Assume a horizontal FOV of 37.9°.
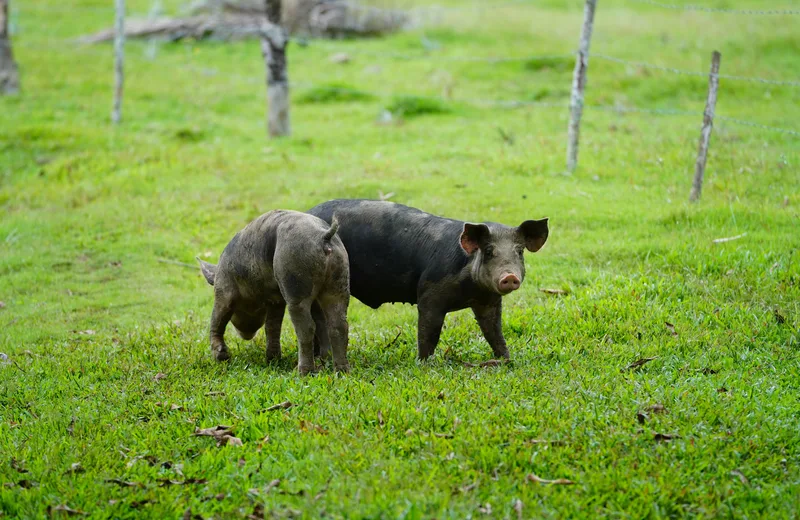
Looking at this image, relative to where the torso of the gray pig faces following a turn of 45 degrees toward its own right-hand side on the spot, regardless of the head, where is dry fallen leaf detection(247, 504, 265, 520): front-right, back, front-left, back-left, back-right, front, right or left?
back

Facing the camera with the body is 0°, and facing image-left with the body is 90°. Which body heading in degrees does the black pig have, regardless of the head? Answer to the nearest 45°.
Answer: approximately 315°

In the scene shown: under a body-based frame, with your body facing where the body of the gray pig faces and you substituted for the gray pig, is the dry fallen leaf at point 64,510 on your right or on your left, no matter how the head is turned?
on your left

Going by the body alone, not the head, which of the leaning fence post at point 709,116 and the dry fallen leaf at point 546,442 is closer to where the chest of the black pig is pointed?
the dry fallen leaf

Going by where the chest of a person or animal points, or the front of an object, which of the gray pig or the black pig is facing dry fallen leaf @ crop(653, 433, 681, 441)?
the black pig

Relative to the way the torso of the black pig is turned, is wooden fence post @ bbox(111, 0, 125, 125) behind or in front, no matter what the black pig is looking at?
behind

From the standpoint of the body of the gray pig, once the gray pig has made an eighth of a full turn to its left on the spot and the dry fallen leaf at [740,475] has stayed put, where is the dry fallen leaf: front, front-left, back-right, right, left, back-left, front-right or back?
back-left

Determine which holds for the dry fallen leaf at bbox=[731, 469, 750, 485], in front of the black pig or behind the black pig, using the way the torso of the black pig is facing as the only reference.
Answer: in front

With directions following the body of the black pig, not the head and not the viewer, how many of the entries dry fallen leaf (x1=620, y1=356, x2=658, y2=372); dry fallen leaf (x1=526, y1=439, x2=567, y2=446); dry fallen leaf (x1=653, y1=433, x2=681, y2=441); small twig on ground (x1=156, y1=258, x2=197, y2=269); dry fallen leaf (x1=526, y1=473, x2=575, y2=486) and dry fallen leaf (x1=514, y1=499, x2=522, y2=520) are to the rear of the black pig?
1

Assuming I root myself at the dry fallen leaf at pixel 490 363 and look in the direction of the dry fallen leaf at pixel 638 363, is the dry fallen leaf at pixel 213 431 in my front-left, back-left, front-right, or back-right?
back-right

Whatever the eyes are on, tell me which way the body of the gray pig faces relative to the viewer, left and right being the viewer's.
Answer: facing away from the viewer and to the left of the viewer

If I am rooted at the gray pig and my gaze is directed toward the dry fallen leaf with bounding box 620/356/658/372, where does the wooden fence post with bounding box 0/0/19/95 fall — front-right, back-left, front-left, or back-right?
back-left

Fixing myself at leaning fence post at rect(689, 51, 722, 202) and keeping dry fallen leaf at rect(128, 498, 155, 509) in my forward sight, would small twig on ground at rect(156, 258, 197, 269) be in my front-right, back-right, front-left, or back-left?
front-right

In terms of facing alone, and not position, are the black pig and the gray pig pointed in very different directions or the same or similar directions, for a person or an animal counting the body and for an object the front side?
very different directions

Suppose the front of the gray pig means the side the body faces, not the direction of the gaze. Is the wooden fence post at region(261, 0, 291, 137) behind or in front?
in front
